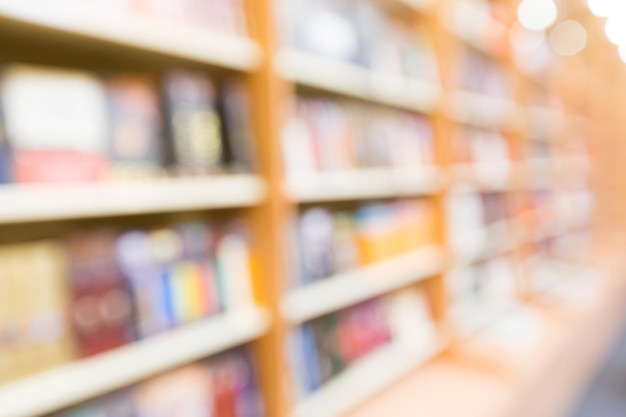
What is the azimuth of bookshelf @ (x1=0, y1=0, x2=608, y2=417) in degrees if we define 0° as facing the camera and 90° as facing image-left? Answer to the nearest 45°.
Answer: approximately 315°
